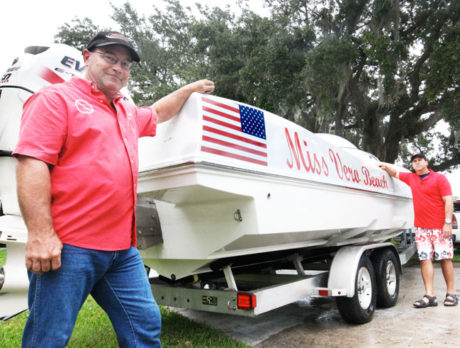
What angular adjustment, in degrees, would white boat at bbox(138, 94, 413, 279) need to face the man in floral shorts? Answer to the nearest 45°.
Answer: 0° — it already faces them

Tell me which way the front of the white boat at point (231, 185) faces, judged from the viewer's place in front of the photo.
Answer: facing away from the viewer and to the right of the viewer

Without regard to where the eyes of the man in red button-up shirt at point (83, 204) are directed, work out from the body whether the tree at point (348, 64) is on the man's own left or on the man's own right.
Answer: on the man's own left

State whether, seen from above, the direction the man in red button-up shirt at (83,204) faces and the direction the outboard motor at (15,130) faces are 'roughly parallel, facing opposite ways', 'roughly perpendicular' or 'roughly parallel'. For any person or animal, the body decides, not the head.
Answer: roughly perpendicular

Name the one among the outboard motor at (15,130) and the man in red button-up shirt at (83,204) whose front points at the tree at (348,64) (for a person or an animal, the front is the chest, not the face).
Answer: the outboard motor

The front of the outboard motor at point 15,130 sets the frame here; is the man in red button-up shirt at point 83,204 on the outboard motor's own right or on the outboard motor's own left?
on the outboard motor's own right

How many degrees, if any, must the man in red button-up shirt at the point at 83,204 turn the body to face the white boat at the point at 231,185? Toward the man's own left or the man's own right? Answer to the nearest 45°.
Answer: approximately 90° to the man's own left

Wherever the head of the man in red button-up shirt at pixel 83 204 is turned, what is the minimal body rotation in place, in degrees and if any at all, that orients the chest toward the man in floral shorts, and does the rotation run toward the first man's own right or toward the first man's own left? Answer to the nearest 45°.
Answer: approximately 90° to the first man's own left

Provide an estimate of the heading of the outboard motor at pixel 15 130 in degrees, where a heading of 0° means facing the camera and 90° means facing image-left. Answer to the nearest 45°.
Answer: approximately 225°

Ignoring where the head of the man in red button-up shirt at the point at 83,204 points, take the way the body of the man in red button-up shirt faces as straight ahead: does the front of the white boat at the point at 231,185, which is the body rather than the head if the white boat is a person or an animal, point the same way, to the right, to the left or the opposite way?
to the left
